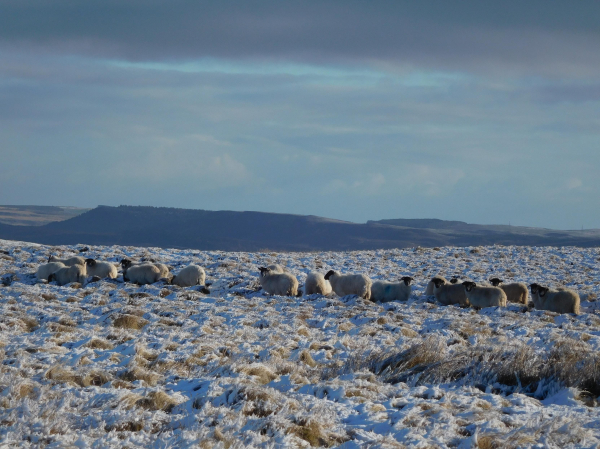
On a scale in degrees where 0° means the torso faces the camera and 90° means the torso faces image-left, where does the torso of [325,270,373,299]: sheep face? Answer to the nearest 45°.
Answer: approximately 90°

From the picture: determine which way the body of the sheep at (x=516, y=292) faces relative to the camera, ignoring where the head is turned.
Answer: to the viewer's left

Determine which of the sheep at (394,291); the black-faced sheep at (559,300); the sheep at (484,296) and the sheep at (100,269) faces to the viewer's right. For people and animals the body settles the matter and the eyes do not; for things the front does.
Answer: the sheep at (394,291)

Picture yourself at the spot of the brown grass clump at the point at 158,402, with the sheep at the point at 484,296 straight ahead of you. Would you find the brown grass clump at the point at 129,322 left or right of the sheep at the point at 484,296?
left

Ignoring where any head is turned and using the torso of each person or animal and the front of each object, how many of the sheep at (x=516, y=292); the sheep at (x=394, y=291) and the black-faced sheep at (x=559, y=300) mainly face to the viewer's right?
1

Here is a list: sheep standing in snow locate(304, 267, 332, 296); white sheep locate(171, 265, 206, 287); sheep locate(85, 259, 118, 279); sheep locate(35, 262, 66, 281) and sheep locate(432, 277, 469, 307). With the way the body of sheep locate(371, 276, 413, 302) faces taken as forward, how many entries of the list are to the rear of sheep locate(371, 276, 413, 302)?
4

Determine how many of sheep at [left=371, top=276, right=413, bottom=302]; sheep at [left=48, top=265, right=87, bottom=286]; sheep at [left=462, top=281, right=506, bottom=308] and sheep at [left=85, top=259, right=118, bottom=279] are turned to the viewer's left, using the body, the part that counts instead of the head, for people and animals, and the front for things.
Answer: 3

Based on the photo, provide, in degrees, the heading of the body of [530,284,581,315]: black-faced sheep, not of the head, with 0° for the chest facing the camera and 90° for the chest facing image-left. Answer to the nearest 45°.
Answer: approximately 90°

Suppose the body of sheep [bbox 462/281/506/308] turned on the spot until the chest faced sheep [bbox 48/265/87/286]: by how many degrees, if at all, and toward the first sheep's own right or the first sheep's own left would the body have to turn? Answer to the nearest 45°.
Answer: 0° — it already faces it

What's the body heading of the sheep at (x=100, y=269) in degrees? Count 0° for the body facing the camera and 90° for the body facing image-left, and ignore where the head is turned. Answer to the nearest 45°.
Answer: approximately 90°

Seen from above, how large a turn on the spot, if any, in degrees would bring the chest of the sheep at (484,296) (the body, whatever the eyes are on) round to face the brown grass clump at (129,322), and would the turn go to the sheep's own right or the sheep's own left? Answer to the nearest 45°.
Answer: approximately 45° to the sheep's own left

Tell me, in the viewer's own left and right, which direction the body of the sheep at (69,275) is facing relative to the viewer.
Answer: facing to the left of the viewer

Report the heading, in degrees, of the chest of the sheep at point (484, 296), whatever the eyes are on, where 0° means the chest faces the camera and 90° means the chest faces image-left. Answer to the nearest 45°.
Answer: approximately 90°
